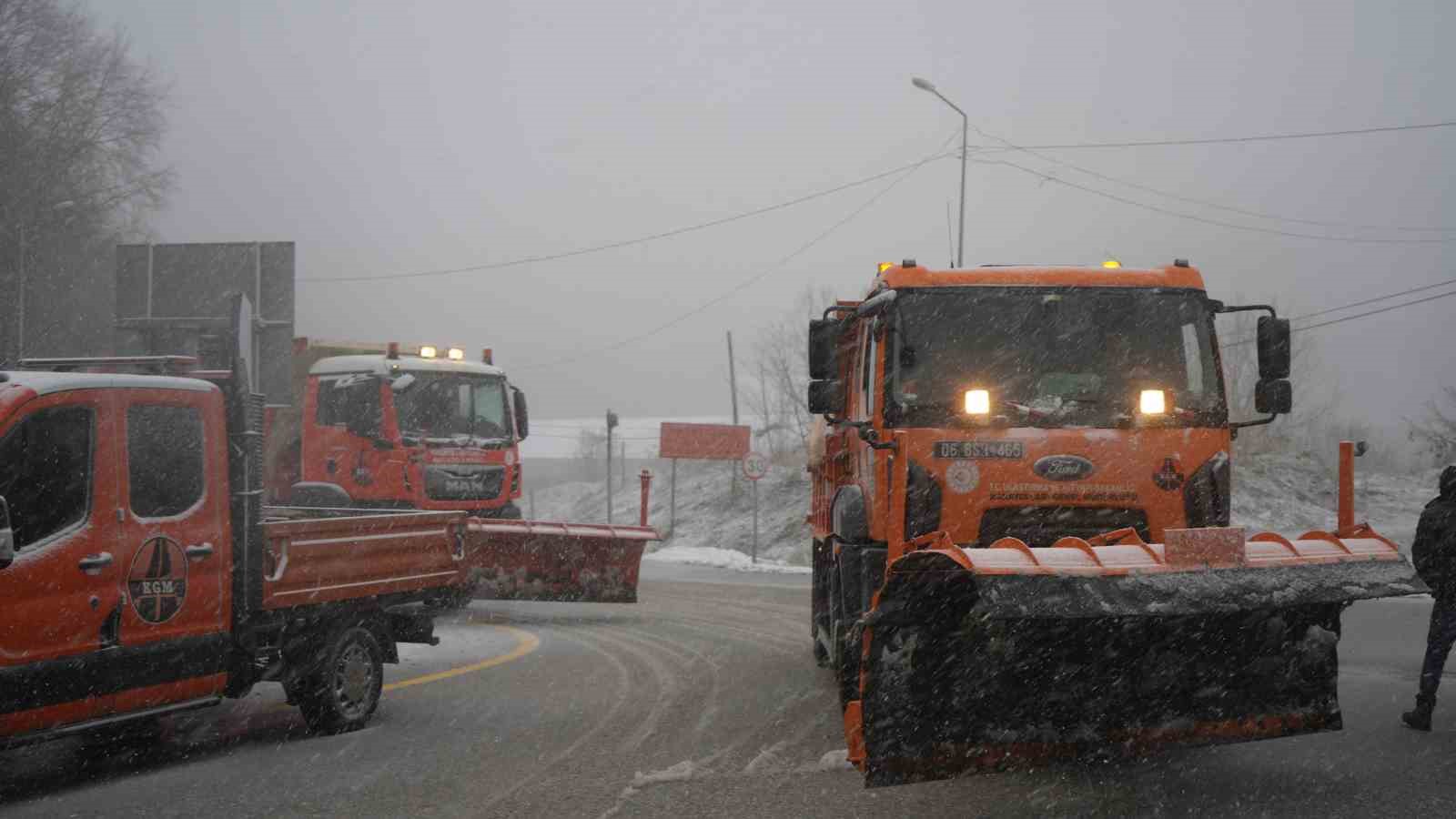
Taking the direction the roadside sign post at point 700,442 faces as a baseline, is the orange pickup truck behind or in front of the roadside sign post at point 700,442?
in front

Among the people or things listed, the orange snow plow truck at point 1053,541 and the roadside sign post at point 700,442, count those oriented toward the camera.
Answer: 2

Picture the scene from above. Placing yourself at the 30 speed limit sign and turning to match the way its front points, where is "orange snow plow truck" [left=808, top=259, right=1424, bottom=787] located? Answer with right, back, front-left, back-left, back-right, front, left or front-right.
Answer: front

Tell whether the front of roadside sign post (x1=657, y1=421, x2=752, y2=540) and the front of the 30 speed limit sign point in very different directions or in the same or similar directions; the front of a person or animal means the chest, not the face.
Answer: same or similar directions

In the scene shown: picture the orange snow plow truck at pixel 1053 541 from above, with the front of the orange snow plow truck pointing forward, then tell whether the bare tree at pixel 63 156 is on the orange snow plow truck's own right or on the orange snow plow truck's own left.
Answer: on the orange snow plow truck's own right

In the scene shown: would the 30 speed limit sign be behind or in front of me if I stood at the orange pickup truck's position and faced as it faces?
behind

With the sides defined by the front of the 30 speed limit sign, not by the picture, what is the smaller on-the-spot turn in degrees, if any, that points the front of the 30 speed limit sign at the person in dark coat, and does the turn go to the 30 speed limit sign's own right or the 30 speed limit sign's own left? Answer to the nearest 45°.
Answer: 0° — it already faces them

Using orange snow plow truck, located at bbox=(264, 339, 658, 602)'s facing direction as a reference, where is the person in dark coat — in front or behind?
in front

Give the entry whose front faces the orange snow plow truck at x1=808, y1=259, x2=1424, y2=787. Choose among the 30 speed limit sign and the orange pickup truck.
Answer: the 30 speed limit sign

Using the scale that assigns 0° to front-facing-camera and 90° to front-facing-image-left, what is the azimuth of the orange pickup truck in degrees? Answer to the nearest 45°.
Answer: approximately 45°

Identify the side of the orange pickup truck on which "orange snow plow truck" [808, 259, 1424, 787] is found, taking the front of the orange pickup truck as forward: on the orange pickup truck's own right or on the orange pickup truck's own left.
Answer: on the orange pickup truck's own left

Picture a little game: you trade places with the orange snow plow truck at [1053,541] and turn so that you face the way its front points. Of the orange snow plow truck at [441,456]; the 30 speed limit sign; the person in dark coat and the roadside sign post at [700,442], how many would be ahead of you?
0

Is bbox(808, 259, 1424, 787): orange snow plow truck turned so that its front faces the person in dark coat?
no

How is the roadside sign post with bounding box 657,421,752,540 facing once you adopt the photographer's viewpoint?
facing the viewer

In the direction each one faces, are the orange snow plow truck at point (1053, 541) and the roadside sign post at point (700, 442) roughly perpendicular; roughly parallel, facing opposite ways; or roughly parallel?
roughly parallel

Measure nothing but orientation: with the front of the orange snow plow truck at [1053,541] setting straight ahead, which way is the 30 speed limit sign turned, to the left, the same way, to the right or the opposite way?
the same way

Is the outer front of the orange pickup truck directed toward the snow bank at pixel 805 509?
no

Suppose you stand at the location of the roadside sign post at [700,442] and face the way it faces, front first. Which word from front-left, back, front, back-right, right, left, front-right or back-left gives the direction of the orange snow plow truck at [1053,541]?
front
